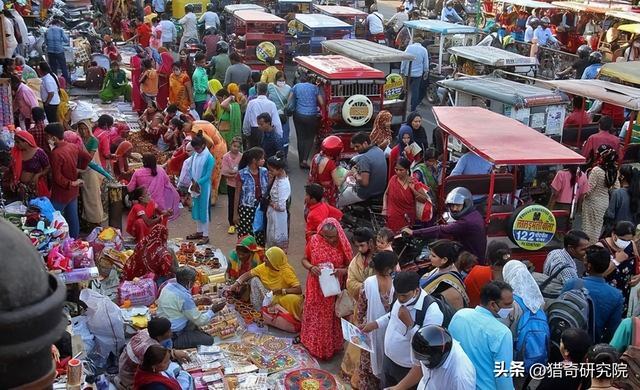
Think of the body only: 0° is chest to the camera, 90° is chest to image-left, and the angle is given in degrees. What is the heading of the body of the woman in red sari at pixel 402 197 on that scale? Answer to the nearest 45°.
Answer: approximately 0°

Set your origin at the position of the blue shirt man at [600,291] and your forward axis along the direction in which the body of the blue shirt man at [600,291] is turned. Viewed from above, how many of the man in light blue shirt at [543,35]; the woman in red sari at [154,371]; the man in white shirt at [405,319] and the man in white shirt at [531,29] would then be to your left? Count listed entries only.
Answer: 2

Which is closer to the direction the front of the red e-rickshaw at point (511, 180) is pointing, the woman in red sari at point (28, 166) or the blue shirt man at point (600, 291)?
the woman in red sari

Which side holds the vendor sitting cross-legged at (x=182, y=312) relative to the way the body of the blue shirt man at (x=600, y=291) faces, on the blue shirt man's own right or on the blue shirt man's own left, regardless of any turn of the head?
on the blue shirt man's own left

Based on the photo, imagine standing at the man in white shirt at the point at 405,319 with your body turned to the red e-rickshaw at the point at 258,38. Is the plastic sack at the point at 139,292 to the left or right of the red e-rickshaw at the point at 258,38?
left

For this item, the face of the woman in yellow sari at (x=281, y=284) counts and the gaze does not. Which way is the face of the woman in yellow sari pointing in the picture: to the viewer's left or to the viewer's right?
to the viewer's left

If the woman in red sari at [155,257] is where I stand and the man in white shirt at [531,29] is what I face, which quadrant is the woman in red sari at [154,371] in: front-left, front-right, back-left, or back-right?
back-right

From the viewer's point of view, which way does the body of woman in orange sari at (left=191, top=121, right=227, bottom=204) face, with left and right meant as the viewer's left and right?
facing to the left of the viewer

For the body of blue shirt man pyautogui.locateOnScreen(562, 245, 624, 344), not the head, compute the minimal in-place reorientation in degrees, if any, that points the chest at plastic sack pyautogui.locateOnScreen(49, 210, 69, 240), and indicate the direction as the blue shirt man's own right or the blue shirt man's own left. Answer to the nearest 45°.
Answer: approximately 45° to the blue shirt man's own left
